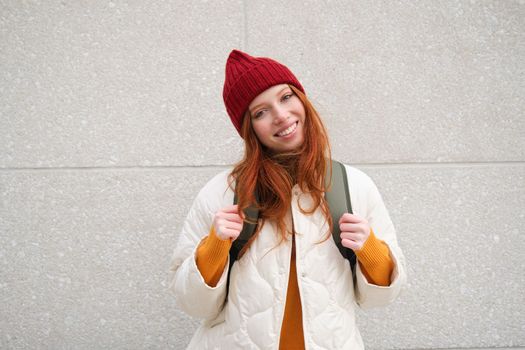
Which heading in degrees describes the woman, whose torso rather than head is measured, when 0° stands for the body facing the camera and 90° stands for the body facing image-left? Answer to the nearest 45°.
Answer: approximately 0°

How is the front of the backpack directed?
away from the camera
